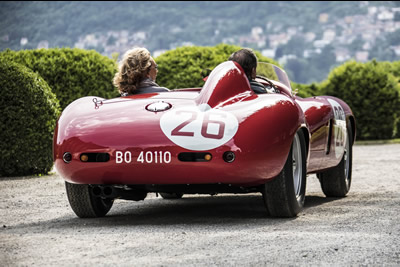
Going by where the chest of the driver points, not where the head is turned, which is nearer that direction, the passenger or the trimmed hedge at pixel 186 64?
the trimmed hedge

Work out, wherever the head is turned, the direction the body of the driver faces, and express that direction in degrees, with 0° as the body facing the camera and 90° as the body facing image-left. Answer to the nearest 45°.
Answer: approximately 180°

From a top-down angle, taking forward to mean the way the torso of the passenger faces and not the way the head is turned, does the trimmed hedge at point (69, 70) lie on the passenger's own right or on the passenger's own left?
on the passenger's own left

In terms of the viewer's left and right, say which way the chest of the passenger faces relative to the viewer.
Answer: facing away from the viewer and to the right of the viewer

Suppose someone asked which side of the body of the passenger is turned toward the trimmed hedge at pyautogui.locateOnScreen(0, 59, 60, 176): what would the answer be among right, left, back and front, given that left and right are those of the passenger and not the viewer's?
left

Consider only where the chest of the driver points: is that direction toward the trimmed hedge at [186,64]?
yes
